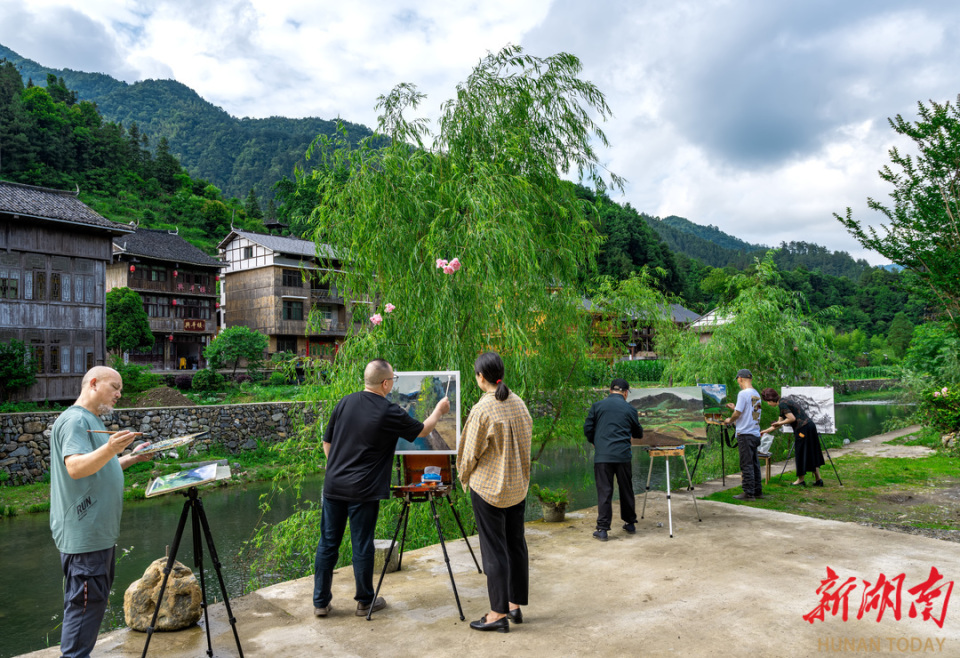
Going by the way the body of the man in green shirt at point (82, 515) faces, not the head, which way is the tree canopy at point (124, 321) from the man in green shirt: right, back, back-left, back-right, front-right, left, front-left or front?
left

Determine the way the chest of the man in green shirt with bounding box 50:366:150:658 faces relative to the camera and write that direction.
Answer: to the viewer's right

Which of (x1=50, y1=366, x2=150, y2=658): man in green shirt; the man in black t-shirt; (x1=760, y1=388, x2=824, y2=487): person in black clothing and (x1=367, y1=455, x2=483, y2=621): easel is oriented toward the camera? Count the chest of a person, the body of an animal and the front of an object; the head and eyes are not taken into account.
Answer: the easel

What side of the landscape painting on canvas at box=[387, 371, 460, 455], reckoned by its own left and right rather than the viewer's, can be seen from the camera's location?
front

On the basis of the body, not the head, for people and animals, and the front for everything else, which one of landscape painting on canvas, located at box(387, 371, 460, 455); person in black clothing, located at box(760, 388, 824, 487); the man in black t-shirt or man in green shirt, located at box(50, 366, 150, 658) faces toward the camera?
the landscape painting on canvas

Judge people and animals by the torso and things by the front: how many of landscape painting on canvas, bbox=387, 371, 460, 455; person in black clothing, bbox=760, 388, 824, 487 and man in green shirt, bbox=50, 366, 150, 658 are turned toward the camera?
1

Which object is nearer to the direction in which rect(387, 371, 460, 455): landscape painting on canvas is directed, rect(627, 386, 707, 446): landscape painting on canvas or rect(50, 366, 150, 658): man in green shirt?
the man in green shirt

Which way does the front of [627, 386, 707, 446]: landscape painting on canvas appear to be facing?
toward the camera

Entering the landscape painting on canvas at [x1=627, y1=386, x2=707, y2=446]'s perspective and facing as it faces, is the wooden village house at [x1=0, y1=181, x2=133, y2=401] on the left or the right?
on its right

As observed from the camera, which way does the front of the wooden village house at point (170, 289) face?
facing the viewer and to the right of the viewer

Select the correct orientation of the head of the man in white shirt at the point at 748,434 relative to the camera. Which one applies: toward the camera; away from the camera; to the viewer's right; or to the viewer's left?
to the viewer's left

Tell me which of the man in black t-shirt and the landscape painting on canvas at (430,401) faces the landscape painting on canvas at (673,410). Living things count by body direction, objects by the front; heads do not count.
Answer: the man in black t-shirt

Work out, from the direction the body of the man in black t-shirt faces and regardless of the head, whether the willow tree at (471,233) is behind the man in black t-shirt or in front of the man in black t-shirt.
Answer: in front

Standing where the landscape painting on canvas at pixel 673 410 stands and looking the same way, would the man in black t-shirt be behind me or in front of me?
in front
